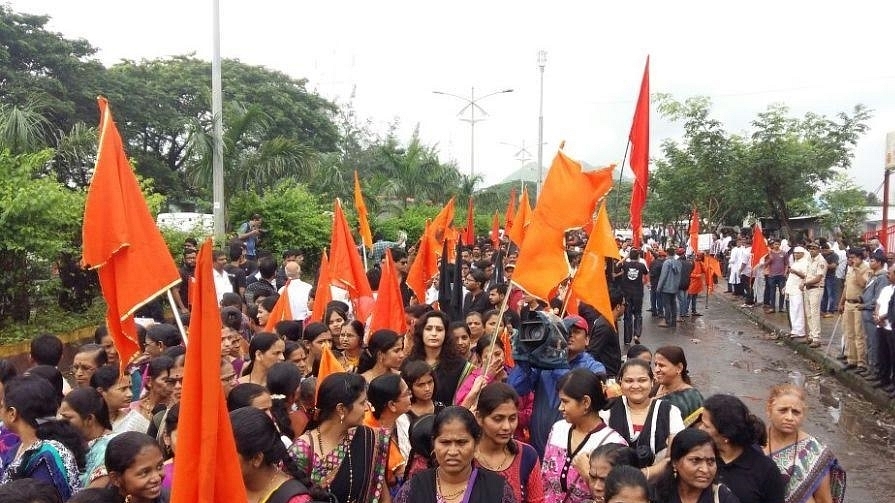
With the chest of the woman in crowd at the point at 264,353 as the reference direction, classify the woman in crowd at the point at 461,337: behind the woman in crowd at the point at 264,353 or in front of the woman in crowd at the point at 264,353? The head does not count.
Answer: in front

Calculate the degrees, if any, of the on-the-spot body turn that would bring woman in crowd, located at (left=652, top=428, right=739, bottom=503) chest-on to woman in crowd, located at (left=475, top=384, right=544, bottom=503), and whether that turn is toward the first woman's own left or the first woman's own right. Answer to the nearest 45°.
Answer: approximately 135° to the first woman's own right

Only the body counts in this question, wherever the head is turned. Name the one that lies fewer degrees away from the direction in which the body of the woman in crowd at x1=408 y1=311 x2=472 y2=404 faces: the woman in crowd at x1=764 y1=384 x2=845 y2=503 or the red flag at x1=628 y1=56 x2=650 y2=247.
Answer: the woman in crowd

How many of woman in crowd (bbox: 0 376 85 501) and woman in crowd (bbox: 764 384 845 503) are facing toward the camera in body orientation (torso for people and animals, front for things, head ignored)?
1

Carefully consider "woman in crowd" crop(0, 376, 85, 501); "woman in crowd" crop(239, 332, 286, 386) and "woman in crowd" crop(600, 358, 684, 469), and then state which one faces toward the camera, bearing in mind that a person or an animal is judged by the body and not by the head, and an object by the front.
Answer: "woman in crowd" crop(600, 358, 684, 469)

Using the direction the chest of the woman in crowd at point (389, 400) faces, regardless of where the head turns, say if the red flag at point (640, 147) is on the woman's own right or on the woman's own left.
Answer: on the woman's own left

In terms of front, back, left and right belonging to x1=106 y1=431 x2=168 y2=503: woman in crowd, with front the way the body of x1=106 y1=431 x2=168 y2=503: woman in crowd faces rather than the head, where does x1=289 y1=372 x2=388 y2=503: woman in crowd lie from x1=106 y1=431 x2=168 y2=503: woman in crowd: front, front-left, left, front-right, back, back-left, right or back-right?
front-left

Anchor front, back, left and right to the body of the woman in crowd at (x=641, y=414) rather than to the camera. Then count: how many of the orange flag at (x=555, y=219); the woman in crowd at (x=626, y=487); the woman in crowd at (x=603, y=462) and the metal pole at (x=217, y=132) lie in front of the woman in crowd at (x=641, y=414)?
2

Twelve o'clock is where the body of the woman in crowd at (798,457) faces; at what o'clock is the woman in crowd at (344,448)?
the woman in crowd at (344,448) is roughly at 2 o'clock from the woman in crowd at (798,457).

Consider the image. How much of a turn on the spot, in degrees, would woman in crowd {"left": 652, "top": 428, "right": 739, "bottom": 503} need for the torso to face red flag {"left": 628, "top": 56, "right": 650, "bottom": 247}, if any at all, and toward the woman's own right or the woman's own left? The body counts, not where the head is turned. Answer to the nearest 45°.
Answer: approximately 135° to the woman's own left
